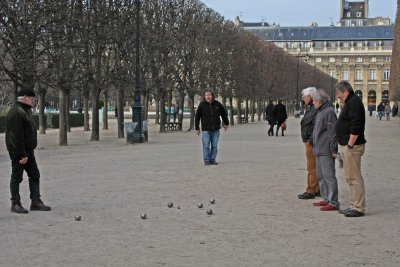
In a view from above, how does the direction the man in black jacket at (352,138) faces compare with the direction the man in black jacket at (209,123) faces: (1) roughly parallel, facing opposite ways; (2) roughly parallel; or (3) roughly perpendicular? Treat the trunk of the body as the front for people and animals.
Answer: roughly perpendicular

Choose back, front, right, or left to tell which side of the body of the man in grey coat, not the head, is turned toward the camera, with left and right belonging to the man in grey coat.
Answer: left

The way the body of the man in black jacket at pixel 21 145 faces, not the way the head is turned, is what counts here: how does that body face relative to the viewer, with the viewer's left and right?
facing to the right of the viewer

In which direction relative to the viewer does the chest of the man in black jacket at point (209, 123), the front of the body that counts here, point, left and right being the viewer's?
facing the viewer

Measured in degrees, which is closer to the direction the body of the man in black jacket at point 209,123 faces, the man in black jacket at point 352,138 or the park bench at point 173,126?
the man in black jacket at point 352,138

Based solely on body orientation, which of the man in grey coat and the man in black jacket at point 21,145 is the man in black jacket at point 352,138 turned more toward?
the man in black jacket at point 21,145

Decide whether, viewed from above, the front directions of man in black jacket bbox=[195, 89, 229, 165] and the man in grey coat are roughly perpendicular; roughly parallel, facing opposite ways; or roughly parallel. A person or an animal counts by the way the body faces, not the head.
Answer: roughly perpendicular

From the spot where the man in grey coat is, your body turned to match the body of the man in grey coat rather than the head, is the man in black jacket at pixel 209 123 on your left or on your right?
on your right

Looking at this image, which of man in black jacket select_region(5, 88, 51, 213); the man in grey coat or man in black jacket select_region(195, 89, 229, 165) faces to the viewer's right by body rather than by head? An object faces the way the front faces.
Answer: man in black jacket select_region(5, 88, 51, 213)

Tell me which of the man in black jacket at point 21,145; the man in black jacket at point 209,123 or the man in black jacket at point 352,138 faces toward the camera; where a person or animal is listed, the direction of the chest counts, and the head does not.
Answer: the man in black jacket at point 209,123

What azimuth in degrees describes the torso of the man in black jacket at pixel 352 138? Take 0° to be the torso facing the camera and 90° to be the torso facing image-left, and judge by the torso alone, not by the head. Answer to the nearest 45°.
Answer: approximately 90°

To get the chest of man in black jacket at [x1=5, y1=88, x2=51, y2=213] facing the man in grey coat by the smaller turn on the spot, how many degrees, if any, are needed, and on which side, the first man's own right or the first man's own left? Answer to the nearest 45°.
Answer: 0° — they already face them

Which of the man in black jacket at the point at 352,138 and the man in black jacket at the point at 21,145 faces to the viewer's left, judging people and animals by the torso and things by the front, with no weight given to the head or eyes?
the man in black jacket at the point at 352,138

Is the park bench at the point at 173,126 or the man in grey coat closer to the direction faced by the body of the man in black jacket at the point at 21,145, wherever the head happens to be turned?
the man in grey coat

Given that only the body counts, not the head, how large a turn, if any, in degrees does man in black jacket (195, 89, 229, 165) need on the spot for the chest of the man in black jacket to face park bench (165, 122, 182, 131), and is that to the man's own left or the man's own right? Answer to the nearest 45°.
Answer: approximately 180°
